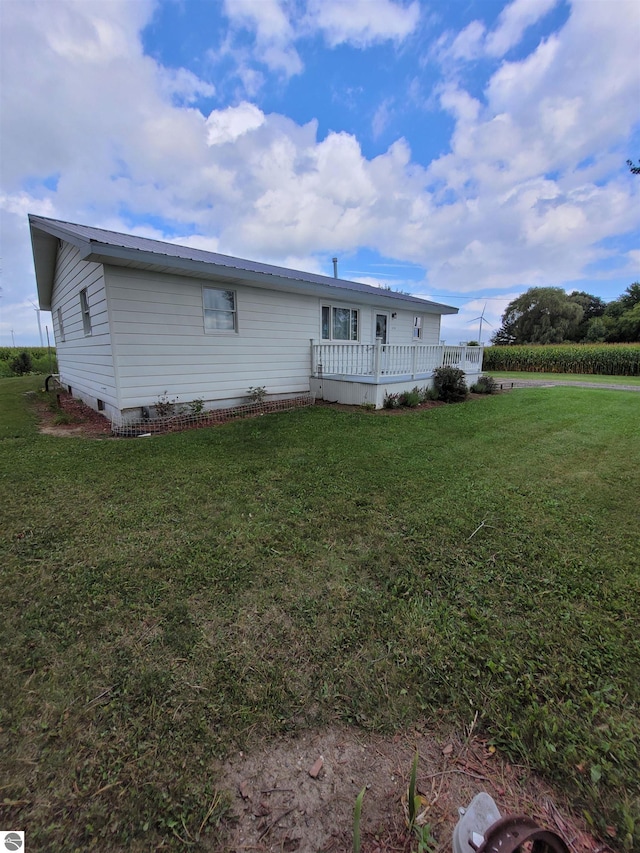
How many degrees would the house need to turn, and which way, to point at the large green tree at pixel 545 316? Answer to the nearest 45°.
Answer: approximately 90° to its left

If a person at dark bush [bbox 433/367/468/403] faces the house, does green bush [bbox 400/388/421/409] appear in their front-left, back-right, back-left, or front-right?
front-left

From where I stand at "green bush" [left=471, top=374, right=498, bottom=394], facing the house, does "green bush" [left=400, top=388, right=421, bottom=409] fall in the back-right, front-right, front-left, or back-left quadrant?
front-left

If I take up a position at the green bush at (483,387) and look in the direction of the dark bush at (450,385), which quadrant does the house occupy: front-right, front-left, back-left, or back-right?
front-right

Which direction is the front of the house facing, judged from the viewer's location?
facing the viewer and to the right of the viewer

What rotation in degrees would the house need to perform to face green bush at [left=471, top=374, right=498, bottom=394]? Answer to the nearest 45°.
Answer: approximately 45° to its left
